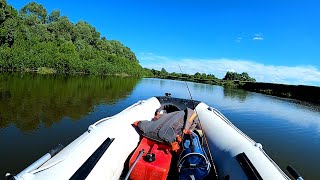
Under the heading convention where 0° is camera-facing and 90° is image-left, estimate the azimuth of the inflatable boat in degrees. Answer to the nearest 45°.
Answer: approximately 180°

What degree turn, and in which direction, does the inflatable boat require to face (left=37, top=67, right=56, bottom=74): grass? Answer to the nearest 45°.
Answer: approximately 45° to its left
